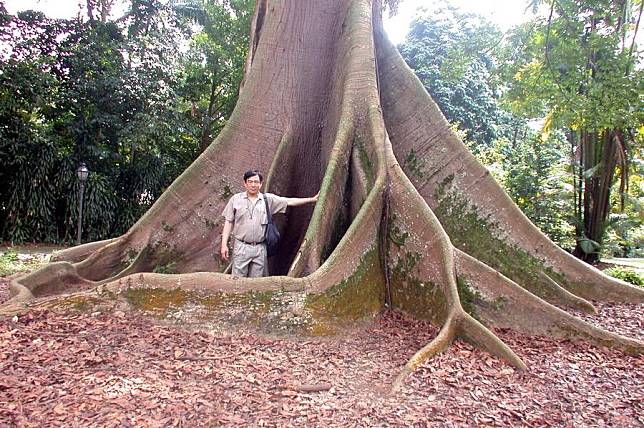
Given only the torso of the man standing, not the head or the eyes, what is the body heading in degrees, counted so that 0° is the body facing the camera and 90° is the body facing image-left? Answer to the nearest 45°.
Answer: approximately 0°
